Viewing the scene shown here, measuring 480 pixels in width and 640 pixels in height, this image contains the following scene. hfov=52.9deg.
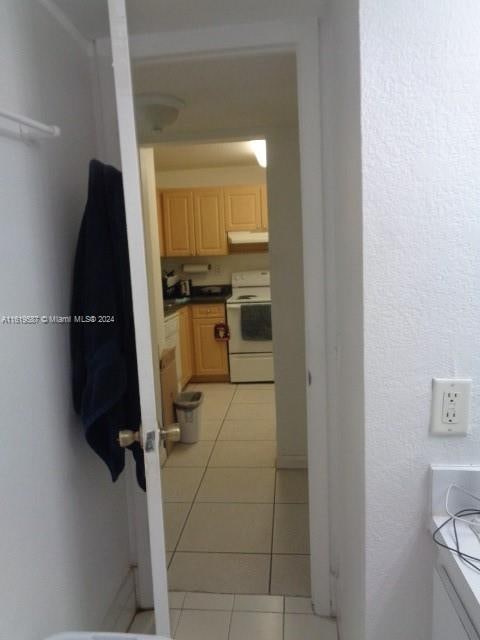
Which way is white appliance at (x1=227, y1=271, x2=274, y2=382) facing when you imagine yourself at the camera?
facing the viewer

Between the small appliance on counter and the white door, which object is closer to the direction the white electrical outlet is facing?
the white door

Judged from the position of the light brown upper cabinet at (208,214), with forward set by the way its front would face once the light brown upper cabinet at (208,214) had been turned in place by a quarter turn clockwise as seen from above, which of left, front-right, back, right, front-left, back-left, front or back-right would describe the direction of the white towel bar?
left

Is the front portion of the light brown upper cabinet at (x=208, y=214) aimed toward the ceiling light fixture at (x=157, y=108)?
yes

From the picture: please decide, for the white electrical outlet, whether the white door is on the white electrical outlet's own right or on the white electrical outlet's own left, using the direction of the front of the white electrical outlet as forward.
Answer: on the white electrical outlet's own right

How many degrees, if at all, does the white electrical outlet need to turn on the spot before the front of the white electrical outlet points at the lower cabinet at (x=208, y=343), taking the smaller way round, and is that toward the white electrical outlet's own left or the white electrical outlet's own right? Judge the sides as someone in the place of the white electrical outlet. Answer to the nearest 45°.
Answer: approximately 135° to the white electrical outlet's own right

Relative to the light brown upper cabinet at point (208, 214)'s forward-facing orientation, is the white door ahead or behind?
ahead

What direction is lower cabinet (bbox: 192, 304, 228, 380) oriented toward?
toward the camera

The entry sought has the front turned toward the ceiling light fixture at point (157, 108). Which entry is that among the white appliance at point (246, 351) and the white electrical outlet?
the white appliance

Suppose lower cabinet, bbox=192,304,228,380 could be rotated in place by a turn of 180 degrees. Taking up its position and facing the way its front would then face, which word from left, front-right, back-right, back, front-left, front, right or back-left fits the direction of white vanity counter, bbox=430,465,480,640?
back

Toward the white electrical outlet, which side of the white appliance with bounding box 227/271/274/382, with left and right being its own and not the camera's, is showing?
front

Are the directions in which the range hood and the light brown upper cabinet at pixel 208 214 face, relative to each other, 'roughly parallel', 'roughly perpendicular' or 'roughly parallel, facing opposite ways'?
roughly parallel
